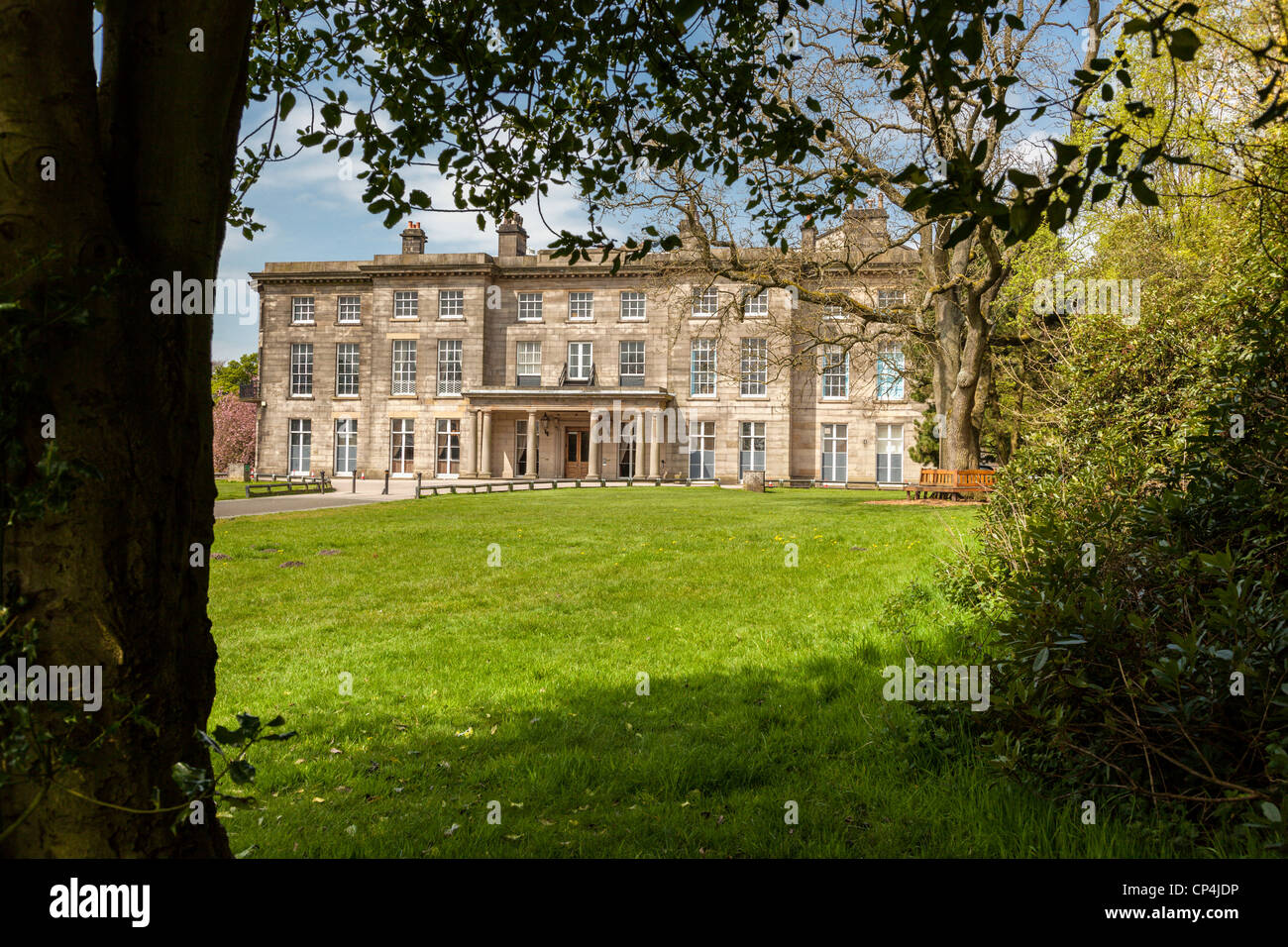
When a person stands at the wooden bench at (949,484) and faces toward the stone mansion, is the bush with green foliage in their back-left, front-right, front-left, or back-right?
back-left

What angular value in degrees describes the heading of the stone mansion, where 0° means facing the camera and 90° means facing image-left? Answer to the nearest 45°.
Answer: approximately 0°

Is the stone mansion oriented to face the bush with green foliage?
yes

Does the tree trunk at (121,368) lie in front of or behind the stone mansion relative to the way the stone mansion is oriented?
in front
